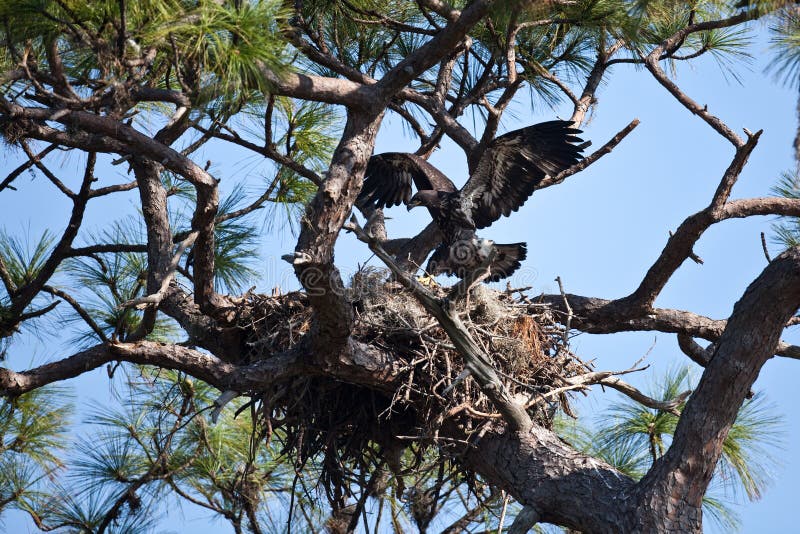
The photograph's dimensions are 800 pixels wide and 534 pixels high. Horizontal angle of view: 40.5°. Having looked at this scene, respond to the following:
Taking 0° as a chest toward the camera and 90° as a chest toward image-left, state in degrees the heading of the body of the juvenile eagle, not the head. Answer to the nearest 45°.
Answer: approximately 45°
